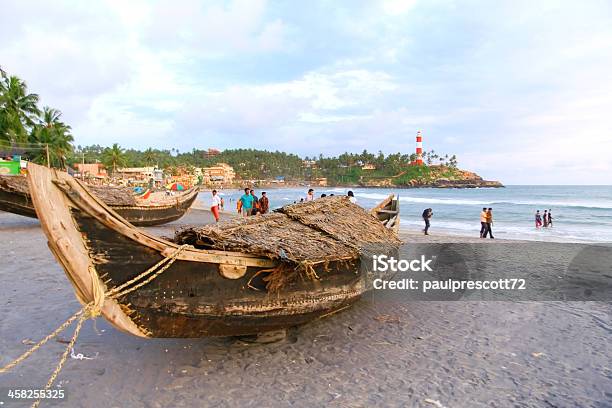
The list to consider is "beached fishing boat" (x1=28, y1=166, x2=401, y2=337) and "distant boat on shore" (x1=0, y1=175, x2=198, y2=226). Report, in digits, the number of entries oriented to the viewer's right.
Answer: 1

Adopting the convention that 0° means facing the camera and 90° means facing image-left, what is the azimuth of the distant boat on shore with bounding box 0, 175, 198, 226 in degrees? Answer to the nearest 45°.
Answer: approximately 270°

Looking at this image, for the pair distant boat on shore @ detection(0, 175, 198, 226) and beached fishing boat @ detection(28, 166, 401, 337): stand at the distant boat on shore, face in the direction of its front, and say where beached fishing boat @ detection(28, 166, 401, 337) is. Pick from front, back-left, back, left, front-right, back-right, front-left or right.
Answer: right

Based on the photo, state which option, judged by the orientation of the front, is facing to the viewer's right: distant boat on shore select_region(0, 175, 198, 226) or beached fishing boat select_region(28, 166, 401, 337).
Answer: the distant boat on shore

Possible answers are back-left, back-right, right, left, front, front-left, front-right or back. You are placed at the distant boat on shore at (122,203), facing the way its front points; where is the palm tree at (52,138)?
left

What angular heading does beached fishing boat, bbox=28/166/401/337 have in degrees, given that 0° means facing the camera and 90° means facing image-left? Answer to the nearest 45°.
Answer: approximately 45°

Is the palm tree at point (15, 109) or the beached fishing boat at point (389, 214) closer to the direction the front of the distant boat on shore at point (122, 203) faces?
the beached fishing boat

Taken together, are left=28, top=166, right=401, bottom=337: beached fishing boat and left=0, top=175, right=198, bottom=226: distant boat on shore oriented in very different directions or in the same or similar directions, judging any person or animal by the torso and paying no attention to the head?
very different directions

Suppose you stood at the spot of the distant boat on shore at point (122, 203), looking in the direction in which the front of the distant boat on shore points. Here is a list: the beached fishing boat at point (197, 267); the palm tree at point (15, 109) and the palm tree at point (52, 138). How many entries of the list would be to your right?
1

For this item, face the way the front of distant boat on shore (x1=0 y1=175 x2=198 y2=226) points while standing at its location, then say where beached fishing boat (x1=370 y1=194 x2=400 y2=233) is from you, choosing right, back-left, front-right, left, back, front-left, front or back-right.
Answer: front-right

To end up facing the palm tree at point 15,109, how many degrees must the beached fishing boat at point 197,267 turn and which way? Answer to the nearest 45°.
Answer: approximately 90° to its right

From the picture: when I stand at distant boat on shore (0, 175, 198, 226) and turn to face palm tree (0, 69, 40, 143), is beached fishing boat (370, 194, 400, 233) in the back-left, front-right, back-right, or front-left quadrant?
back-right

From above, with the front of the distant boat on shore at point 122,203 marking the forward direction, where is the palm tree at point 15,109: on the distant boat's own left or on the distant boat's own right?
on the distant boat's own left
